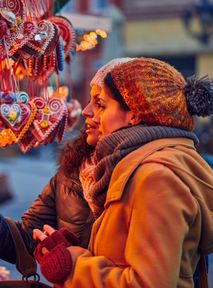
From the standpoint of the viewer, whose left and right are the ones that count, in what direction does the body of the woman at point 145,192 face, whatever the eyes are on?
facing to the left of the viewer

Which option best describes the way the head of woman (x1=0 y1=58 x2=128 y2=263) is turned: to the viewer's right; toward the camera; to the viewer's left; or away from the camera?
to the viewer's left

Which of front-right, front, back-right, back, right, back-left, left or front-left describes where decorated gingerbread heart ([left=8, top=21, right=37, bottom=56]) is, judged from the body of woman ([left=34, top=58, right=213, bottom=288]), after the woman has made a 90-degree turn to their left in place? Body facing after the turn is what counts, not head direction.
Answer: back-right

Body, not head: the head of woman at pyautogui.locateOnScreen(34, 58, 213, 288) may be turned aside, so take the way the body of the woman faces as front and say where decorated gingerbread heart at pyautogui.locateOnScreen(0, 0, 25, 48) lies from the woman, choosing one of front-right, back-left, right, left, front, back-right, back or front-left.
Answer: front-right

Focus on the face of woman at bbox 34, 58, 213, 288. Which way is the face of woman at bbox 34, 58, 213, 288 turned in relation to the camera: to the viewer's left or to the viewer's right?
to the viewer's left

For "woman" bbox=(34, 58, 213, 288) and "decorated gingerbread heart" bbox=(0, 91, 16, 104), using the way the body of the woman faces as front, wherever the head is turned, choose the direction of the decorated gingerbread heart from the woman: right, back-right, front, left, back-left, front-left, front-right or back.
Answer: front-right

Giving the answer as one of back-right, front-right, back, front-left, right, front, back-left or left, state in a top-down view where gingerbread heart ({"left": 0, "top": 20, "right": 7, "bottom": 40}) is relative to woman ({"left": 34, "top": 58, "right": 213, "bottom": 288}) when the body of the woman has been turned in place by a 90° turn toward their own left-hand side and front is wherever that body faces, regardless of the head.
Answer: back-right

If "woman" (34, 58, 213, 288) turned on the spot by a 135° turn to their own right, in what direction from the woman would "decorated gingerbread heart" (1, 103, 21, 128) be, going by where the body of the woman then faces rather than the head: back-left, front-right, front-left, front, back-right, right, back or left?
left
